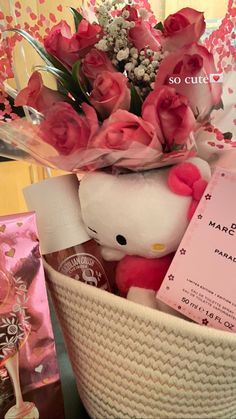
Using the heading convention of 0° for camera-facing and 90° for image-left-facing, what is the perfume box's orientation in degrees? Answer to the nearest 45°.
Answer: approximately 0°

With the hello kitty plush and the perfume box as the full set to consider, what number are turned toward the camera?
2
